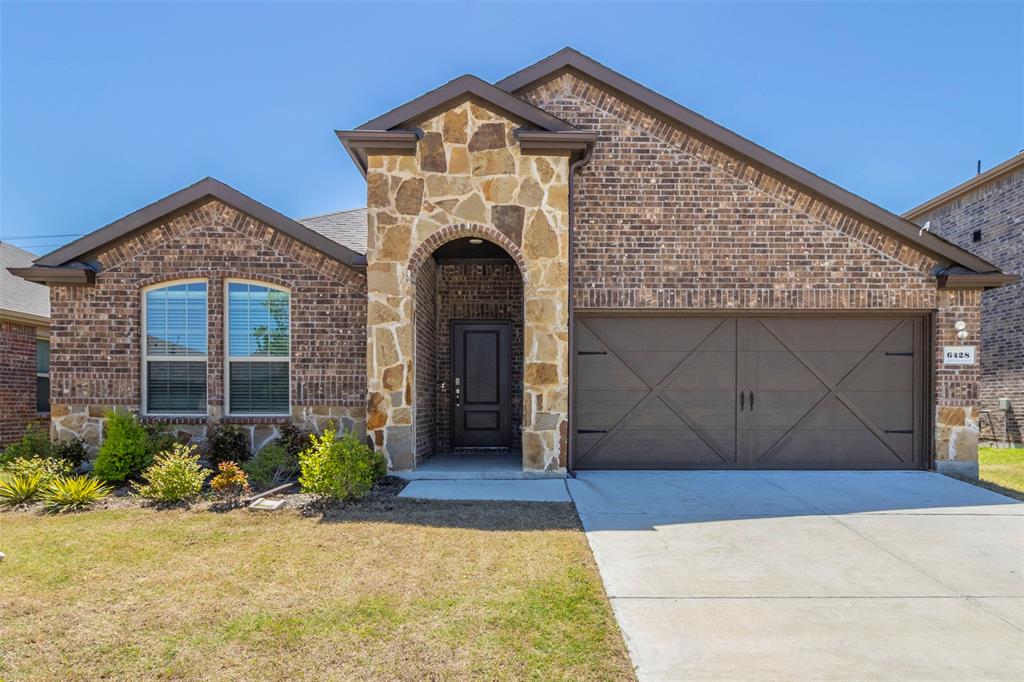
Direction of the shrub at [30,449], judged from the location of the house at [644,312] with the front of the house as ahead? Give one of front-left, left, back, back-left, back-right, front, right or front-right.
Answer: right

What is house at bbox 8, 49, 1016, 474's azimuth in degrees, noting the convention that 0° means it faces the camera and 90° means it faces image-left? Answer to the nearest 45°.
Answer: approximately 0°

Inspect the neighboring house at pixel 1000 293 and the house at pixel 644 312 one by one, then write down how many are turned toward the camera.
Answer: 2

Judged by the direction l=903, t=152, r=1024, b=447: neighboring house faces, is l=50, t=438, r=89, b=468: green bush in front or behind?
in front

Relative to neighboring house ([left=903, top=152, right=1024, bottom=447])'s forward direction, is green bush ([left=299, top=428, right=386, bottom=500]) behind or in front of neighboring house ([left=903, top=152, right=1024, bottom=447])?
in front

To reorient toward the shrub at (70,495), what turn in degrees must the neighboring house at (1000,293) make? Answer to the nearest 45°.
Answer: approximately 45° to its right

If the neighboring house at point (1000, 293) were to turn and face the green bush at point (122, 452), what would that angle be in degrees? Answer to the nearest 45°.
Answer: approximately 45° to its right

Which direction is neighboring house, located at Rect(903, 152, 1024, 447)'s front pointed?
toward the camera

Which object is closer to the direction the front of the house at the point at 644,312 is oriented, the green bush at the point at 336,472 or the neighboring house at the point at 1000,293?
the green bush

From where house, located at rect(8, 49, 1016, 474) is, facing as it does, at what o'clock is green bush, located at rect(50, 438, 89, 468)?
The green bush is roughly at 3 o'clock from the house.
